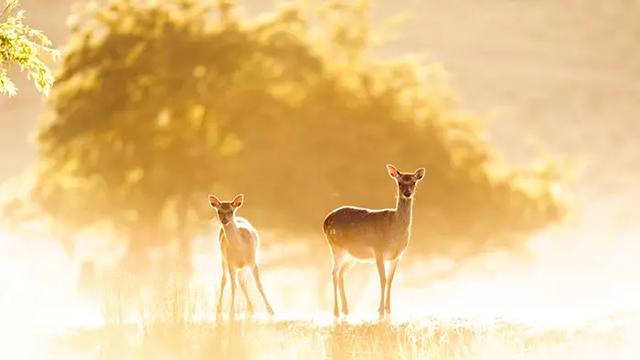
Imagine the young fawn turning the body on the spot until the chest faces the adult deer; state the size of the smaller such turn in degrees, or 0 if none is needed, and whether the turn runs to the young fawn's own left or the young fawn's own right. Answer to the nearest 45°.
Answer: approximately 90° to the young fawn's own left

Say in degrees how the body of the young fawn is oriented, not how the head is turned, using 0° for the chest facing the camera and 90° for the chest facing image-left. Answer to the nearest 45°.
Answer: approximately 45°
